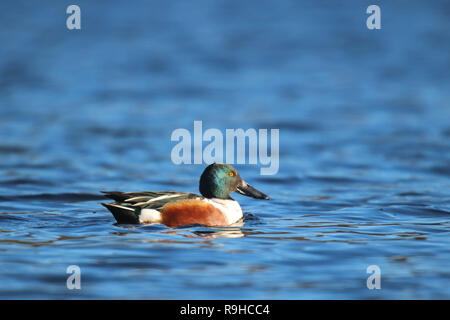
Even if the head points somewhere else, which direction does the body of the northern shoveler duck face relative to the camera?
to the viewer's right
